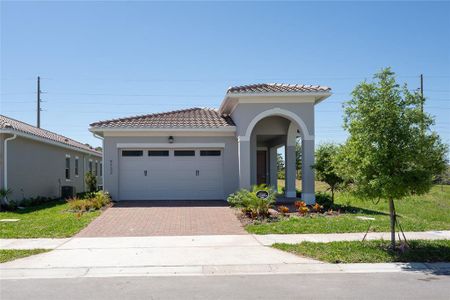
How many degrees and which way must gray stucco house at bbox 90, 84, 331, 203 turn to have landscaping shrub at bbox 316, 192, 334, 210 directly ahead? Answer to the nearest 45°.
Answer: approximately 90° to its left

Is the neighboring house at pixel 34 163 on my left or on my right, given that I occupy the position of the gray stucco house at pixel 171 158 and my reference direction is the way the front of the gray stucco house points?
on my right

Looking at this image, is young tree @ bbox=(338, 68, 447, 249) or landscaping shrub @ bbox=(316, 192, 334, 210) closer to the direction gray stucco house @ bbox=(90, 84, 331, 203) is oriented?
the young tree

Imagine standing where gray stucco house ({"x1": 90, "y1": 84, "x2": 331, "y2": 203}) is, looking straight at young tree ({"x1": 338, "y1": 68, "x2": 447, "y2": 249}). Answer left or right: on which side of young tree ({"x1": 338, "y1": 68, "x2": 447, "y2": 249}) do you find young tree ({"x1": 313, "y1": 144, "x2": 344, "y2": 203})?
left

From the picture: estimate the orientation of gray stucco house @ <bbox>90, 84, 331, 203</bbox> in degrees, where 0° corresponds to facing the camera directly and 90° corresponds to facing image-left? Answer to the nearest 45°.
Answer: approximately 0°

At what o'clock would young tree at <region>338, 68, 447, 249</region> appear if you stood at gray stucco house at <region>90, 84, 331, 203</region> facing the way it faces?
The young tree is roughly at 11 o'clock from the gray stucco house.

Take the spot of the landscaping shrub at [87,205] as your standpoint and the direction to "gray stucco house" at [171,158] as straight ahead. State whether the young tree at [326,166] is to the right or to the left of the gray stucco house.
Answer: right

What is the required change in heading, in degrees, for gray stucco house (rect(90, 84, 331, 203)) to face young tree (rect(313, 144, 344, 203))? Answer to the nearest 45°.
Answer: approximately 45° to its left
